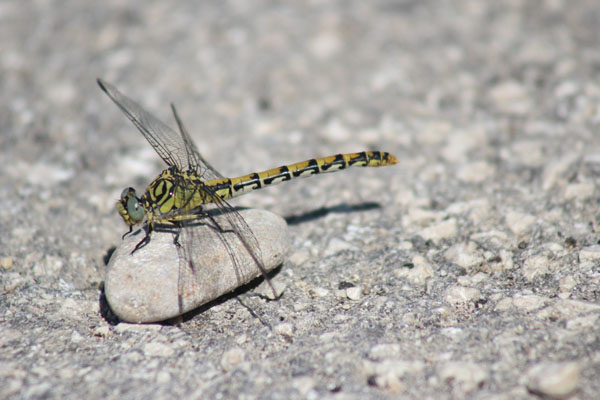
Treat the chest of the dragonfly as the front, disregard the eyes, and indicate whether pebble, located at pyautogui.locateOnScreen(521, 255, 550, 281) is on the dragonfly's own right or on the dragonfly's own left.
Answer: on the dragonfly's own left

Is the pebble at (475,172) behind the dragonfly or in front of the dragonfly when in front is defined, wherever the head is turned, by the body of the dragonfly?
behind

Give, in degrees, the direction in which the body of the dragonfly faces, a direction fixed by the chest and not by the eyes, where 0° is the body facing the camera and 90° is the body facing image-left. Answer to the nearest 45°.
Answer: approximately 45°

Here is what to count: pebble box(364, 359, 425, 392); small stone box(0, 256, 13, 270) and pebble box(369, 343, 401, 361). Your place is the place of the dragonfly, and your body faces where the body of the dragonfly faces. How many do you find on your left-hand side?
2

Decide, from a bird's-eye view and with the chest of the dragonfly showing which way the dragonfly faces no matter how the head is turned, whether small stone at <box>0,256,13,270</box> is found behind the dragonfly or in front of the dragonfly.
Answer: in front

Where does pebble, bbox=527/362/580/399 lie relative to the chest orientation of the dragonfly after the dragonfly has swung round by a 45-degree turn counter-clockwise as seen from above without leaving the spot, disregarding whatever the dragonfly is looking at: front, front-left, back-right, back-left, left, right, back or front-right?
front-left

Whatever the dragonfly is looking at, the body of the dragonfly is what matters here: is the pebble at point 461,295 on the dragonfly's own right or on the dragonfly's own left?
on the dragonfly's own left

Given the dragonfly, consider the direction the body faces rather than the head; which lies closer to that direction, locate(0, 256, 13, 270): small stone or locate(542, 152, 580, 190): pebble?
the small stone
